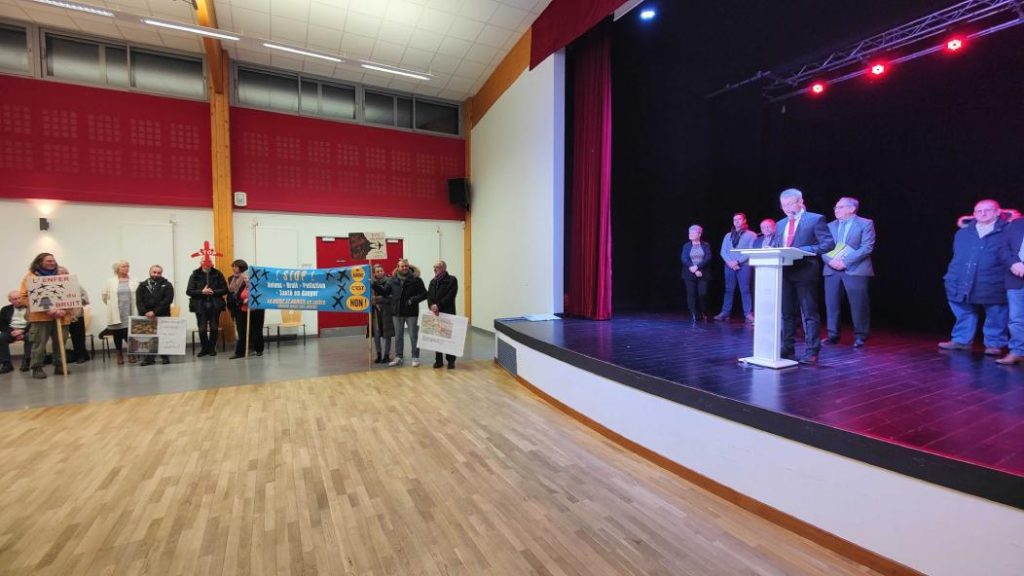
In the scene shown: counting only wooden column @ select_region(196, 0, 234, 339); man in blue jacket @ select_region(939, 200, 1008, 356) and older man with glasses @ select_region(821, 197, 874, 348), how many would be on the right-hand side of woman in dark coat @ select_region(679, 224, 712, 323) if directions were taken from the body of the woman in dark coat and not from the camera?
1

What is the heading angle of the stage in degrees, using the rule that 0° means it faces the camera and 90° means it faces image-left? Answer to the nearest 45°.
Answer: approximately 45°

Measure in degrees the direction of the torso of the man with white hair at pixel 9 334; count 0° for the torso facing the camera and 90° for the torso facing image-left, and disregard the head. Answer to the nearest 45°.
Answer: approximately 315°

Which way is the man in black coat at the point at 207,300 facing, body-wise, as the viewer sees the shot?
toward the camera

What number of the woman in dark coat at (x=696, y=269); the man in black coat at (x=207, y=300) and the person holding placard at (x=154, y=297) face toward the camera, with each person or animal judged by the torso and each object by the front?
3

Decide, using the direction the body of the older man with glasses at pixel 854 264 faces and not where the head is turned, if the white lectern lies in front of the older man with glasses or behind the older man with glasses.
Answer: in front

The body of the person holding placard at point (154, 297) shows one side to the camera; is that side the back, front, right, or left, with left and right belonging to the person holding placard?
front

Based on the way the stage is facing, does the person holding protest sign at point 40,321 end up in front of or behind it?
in front

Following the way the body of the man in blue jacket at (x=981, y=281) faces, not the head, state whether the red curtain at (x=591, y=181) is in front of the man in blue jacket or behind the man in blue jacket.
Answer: in front

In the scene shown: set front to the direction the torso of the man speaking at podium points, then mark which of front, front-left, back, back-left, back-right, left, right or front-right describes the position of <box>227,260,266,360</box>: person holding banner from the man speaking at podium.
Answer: front-right

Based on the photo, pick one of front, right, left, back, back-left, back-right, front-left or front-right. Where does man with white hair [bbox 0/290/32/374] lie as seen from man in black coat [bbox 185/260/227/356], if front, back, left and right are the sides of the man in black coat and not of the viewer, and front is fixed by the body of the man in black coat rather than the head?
right
